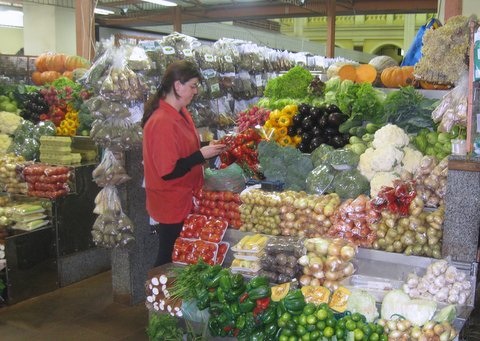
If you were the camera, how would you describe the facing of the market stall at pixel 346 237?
facing the viewer

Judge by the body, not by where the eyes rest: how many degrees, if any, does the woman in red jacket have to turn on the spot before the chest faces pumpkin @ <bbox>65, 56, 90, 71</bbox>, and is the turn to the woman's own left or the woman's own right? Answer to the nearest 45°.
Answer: approximately 90° to the woman's own left

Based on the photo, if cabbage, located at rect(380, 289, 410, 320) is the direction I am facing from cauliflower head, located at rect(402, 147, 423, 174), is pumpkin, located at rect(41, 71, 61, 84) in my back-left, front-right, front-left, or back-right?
back-right

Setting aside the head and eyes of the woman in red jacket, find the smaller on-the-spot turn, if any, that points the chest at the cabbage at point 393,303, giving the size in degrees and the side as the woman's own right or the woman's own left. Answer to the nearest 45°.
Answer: approximately 45° to the woman's own right

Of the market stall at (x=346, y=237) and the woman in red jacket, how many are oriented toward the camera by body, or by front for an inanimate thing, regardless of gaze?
1

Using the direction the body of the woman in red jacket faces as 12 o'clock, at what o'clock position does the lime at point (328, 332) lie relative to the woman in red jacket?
The lime is roughly at 2 o'clock from the woman in red jacket.

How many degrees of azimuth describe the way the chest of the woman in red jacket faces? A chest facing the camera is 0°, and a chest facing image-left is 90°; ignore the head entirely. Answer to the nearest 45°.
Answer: approximately 270°

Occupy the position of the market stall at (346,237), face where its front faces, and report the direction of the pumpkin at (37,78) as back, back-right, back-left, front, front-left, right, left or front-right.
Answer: back-right

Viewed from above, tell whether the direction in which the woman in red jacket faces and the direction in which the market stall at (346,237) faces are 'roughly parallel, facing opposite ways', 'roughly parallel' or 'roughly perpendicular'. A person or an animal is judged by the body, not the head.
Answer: roughly perpendicular

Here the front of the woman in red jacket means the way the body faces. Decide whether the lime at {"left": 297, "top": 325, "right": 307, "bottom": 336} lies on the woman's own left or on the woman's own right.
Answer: on the woman's own right

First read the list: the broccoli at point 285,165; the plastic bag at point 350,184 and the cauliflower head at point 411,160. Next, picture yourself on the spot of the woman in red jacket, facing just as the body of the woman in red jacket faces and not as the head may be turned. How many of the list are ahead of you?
3

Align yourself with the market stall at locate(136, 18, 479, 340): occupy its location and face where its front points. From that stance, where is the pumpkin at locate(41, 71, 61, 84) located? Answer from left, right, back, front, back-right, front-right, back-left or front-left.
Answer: back-right
